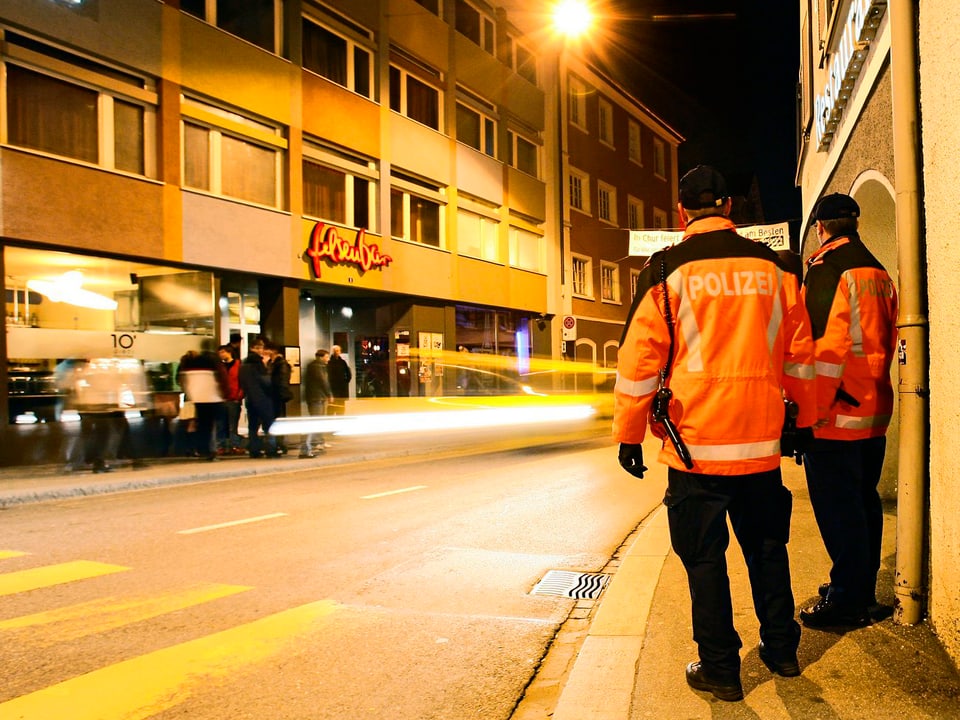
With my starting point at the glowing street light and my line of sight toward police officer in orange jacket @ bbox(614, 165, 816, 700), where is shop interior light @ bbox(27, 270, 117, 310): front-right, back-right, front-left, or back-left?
front-right

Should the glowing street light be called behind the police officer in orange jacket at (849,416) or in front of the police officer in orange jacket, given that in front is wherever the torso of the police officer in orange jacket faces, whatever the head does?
in front

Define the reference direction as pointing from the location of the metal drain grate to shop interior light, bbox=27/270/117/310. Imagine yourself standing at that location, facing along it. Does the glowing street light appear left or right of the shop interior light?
right

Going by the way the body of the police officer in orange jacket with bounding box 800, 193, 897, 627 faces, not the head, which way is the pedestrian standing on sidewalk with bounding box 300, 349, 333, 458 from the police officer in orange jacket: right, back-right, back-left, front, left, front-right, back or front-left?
front

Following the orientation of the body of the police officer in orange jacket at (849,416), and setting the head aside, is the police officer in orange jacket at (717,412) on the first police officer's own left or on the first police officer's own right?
on the first police officer's own left

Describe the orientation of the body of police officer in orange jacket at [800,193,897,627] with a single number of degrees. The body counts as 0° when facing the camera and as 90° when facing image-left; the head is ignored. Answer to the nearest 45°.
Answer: approximately 135°

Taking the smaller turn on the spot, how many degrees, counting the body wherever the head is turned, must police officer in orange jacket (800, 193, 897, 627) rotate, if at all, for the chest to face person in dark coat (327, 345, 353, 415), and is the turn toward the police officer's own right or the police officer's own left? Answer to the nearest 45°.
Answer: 0° — they already face them

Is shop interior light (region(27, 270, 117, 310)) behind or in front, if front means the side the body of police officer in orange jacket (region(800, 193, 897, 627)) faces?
in front
